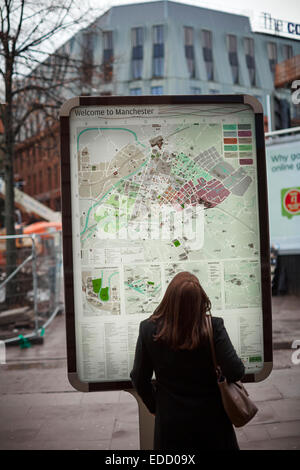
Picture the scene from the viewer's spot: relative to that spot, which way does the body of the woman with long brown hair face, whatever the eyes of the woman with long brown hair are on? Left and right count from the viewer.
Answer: facing away from the viewer

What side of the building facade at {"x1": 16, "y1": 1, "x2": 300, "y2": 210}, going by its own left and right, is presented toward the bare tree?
front

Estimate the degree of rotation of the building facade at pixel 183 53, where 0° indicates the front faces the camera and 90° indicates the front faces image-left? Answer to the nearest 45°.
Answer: approximately 0°

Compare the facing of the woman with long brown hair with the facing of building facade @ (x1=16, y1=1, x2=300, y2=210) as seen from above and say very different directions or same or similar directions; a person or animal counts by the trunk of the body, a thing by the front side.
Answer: very different directions

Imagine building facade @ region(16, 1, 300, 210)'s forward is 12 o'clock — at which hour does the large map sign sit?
The large map sign is roughly at 12 o'clock from the building facade.

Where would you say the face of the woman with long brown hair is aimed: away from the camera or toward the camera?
away from the camera

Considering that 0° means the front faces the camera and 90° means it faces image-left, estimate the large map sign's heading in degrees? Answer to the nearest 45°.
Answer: approximately 0°

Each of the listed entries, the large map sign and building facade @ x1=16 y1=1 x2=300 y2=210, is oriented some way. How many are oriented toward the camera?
2

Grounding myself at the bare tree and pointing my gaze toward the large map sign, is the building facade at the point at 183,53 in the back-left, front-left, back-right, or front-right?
back-left

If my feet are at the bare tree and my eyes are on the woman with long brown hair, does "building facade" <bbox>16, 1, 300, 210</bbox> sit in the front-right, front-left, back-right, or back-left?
back-left

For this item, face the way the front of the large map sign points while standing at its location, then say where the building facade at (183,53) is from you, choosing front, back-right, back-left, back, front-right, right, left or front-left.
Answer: back

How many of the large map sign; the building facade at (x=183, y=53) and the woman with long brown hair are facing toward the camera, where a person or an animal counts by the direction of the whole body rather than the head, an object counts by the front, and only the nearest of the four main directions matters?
2

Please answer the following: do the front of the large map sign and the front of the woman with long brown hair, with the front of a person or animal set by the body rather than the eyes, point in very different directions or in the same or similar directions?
very different directions

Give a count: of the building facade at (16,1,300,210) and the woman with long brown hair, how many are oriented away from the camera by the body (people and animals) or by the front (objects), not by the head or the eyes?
1

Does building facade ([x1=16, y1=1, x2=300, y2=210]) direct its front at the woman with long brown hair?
yes
